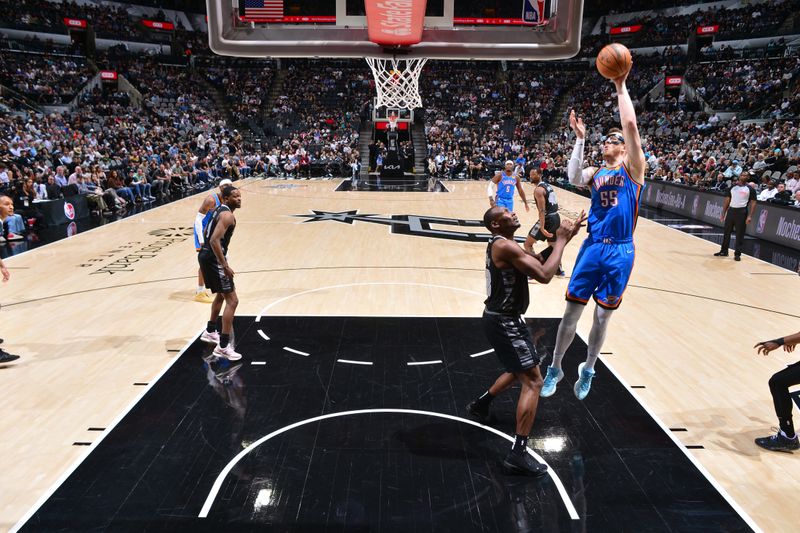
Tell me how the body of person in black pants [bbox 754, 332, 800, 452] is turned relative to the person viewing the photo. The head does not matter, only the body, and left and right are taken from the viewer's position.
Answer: facing to the left of the viewer

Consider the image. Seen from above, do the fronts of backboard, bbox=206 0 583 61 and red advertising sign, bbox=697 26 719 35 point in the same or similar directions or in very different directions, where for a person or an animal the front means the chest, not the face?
very different directions

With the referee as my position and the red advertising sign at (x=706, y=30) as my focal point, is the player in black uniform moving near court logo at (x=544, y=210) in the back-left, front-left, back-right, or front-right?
back-left

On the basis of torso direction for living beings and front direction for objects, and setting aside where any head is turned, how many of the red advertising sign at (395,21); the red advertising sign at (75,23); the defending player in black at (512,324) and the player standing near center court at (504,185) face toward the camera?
3

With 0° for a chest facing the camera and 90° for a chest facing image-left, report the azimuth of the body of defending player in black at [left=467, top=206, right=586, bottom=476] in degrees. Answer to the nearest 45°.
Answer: approximately 270°

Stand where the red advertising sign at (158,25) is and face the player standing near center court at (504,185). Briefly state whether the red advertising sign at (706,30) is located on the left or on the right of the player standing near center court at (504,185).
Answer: left

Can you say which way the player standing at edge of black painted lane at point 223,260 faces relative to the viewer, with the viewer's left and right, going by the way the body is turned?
facing to the right of the viewer

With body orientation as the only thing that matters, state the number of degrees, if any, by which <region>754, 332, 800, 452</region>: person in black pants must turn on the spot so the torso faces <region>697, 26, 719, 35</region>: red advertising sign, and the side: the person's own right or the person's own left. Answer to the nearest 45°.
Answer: approximately 90° to the person's own right

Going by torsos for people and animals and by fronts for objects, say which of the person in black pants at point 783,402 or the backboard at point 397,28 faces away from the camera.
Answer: the backboard

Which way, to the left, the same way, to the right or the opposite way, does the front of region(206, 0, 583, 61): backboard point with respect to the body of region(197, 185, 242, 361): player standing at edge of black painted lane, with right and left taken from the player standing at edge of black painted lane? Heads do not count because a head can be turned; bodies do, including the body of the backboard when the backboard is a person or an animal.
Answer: to the left
